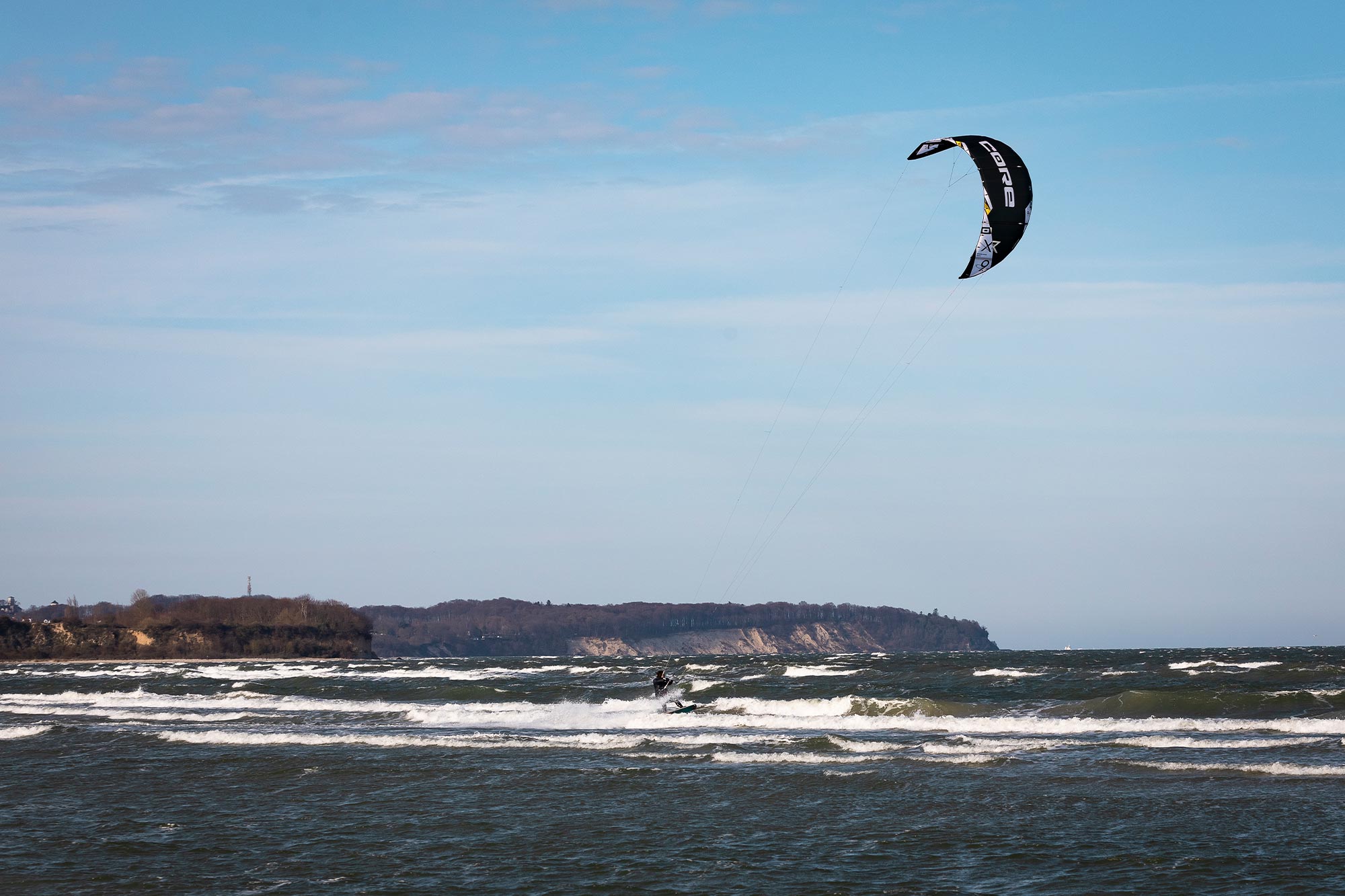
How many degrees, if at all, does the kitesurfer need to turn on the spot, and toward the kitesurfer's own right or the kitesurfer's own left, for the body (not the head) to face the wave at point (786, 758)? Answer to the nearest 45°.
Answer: approximately 90° to the kitesurfer's own right

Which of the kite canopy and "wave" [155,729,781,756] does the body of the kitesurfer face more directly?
the kite canopy

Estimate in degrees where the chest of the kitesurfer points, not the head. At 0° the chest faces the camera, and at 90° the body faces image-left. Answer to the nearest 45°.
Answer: approximately 270°

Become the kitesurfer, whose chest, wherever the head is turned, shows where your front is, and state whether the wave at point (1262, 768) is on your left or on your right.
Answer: on your right

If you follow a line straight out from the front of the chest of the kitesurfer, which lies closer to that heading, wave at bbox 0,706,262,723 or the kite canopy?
the kite canopy

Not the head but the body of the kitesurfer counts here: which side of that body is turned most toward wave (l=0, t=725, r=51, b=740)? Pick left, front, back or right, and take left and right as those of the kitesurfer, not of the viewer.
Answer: back

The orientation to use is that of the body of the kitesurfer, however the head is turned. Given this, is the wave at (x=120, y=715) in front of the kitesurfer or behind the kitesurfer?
behind

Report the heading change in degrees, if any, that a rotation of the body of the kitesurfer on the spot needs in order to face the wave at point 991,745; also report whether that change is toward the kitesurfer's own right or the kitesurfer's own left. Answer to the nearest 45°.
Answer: approximately 45° to the kitesurfer's own right
